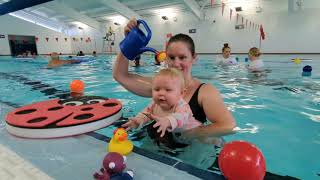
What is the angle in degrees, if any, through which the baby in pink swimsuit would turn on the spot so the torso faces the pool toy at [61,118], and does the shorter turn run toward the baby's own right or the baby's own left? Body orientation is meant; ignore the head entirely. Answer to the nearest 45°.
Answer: approximately 45° to the baby's own right

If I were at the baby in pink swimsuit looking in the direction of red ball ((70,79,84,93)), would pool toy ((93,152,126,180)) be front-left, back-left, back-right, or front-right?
back-left

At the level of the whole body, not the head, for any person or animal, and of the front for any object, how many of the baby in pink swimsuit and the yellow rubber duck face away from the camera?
0

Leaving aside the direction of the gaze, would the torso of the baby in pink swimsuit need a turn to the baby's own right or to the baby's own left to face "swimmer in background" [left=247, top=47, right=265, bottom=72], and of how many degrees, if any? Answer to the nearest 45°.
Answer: approximately 180°

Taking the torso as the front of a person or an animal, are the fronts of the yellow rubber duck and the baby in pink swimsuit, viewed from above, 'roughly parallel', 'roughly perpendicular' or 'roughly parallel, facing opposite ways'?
roughly perpendicular

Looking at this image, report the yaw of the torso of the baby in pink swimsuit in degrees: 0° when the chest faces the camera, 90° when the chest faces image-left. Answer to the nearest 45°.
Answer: approximately 45°

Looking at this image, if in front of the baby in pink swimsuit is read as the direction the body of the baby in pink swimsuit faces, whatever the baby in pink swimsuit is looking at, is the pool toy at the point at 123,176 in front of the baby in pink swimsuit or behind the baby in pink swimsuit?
in front
